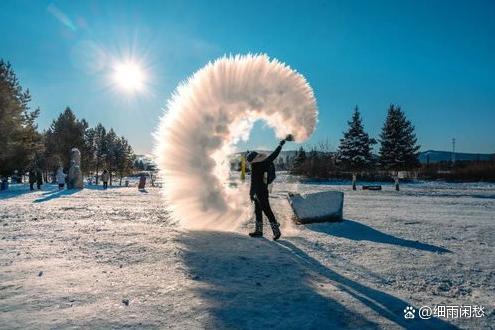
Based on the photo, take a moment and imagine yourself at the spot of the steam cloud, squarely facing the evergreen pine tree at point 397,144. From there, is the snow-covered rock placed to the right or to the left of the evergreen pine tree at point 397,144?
right

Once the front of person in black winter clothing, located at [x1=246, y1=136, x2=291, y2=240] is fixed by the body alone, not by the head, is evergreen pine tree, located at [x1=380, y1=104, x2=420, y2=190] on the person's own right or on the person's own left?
on the person's own right

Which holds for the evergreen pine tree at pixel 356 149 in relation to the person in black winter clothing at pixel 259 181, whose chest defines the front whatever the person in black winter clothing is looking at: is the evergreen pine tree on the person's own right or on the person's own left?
on the person's own right
